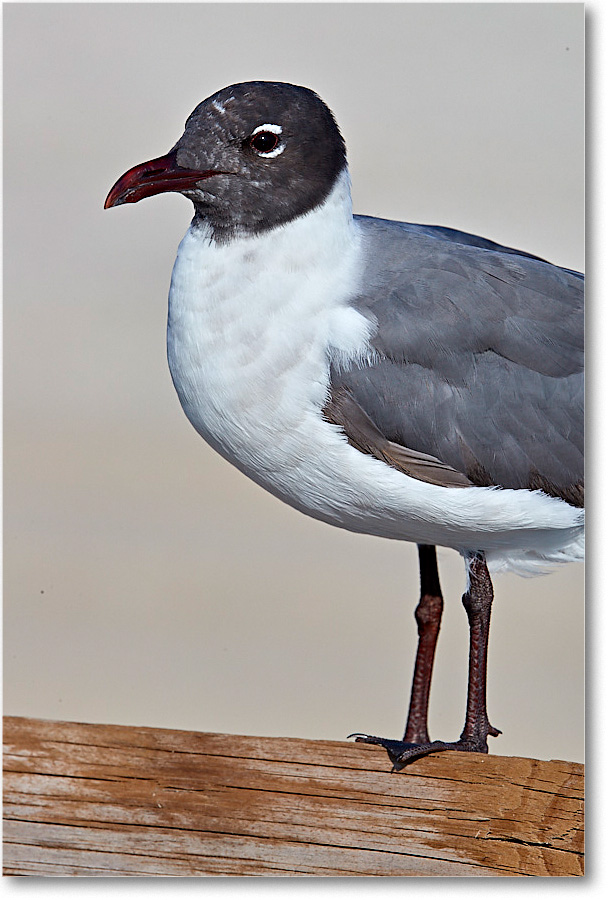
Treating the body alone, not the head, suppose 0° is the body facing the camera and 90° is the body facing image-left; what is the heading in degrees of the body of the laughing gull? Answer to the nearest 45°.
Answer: approximately 90°
